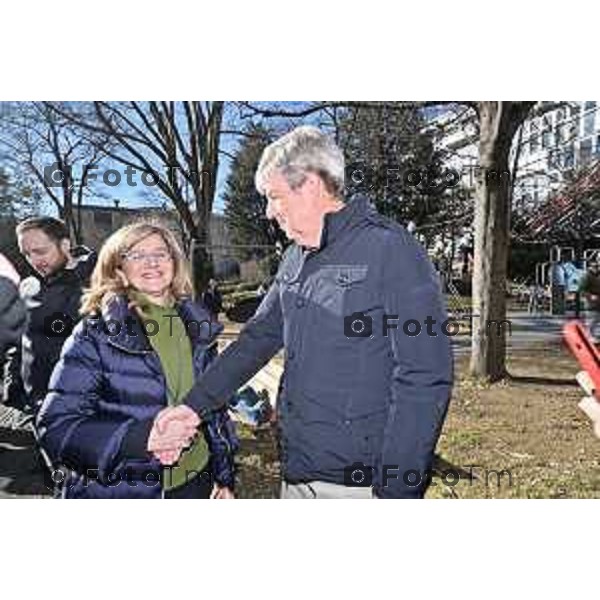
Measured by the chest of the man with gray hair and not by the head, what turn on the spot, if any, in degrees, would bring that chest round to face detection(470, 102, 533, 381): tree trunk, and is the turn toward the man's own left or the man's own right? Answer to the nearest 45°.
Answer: approximately 180°

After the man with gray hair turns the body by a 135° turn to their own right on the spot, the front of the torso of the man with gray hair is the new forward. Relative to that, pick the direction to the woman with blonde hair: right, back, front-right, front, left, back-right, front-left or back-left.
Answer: left

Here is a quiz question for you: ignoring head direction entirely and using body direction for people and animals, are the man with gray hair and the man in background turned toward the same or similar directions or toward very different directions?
same or similar directions

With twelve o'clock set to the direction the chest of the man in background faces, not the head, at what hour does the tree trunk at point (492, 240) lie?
The tree trunk is roughly at 8 o'clock from the man in background.

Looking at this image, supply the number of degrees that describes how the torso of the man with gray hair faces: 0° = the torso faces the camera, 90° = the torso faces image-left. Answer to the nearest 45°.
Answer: approximately 45°

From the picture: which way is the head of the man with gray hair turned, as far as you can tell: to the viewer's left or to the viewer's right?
to the viewer's left

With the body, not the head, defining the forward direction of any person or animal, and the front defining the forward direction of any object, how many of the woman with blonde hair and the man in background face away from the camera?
0

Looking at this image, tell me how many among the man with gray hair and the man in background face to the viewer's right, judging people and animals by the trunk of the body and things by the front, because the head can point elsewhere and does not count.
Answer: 0

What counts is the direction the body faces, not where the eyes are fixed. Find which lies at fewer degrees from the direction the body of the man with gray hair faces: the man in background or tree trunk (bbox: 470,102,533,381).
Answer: the man in background

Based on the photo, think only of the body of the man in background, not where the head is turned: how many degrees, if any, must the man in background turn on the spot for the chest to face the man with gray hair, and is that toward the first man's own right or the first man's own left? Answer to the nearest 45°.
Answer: approximately 90° to the first man's own left

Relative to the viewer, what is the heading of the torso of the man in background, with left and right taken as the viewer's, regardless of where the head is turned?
facing the viewer and to the left of the viewer

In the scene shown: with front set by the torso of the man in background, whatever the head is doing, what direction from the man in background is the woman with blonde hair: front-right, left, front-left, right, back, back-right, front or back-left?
left

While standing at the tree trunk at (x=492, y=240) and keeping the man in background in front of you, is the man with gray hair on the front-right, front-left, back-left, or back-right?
front-left
